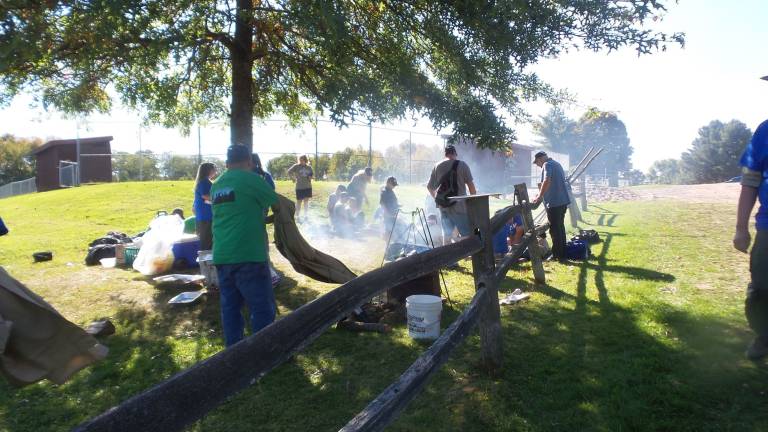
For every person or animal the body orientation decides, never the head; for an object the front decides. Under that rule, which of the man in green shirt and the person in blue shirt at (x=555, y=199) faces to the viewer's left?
the person in blue shirt

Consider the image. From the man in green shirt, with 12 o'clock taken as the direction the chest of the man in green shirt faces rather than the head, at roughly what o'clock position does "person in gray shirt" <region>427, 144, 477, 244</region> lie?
The person in gray shirt is roughly at 12 o'clock from the man in green shirt.

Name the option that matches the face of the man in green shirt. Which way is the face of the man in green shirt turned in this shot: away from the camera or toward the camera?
away from the camera

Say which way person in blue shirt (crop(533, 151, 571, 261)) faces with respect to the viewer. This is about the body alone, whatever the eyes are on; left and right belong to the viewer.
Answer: facing to the left of the viewer

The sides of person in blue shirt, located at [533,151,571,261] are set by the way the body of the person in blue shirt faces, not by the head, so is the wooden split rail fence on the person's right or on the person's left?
on the person's left

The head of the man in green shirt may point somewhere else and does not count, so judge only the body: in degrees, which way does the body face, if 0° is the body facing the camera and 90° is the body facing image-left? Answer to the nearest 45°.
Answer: approximately 225°

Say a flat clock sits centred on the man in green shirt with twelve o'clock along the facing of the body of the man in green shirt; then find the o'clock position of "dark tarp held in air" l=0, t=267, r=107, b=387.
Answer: The dark tarp held in air is roughly at 7 o'clock from the man in green shirt.

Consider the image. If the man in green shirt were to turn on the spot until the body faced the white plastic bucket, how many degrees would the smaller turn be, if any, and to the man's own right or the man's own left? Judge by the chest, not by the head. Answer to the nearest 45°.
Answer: approximately 45° to the man's own right

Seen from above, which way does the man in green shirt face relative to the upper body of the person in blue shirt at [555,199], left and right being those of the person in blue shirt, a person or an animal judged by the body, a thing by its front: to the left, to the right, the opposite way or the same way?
to the right

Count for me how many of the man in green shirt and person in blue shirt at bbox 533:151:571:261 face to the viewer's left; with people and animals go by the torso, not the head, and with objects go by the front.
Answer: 1

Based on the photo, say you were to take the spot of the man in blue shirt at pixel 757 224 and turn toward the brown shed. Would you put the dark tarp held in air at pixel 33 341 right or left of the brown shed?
left
